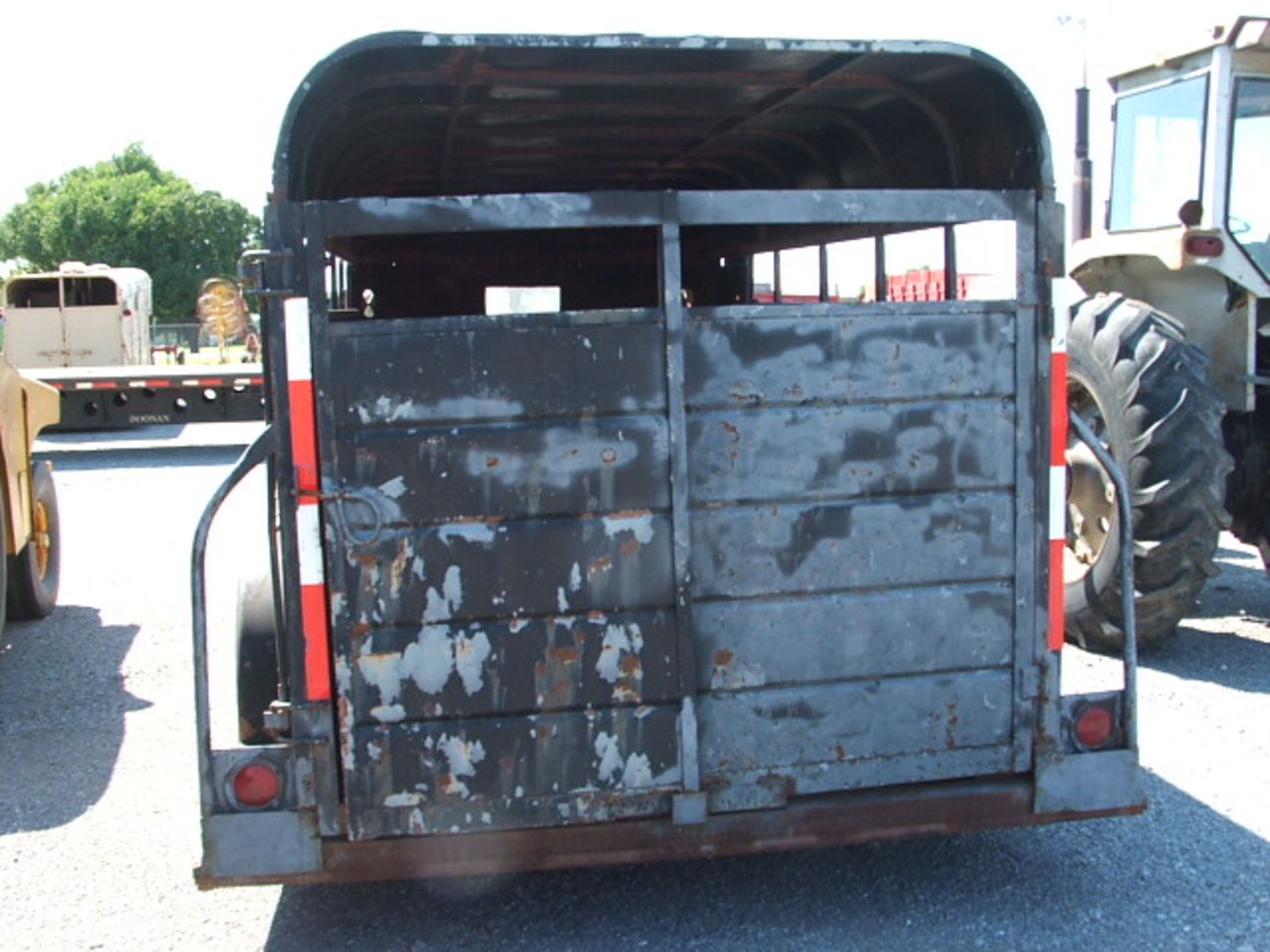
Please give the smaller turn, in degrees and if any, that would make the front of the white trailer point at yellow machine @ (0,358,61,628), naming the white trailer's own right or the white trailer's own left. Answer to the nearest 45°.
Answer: approximately 180°

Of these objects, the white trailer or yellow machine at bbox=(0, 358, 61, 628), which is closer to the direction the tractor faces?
the white trailer

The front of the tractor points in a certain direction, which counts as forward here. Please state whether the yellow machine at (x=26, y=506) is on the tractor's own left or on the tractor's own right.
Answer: on the tractor's own left

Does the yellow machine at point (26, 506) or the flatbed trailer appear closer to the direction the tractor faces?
the flatbed trailer

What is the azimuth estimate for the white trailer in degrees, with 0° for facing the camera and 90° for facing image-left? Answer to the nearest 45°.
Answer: approximately 180°

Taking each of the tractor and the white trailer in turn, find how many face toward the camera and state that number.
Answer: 0
